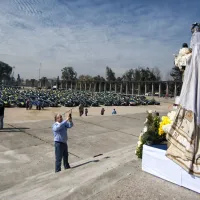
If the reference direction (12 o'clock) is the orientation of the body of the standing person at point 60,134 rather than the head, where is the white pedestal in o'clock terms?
The white pedestal is roughly at 12 o'clock from the standing person.

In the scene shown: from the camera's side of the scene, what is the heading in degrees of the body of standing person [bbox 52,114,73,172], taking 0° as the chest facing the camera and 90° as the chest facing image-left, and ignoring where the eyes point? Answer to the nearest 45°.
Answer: approximately 315°

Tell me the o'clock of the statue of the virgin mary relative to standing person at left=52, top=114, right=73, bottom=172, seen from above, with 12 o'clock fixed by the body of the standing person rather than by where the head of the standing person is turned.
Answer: The statue of the virgin mary is roughly at 12 o'clock from the standing person.
